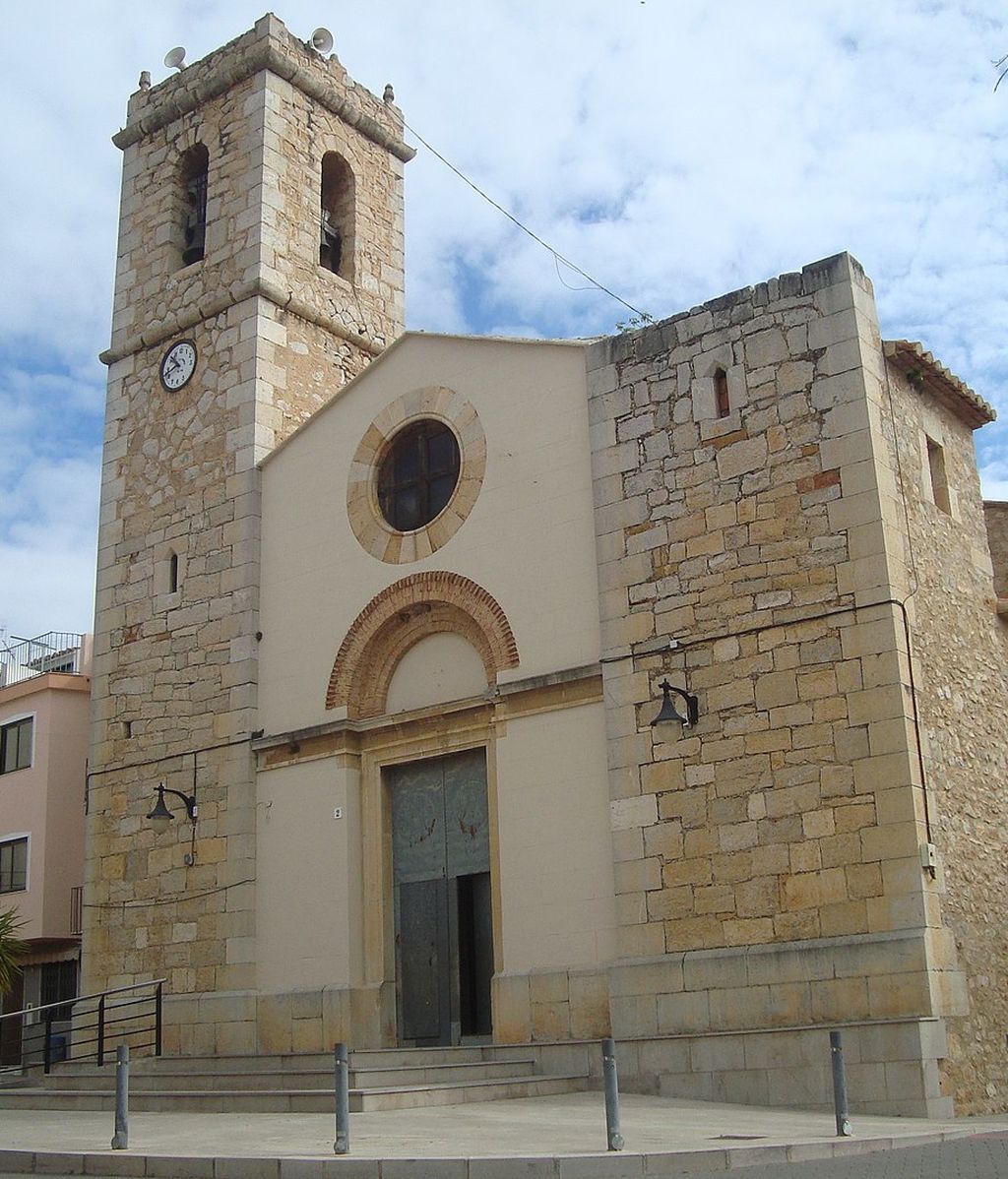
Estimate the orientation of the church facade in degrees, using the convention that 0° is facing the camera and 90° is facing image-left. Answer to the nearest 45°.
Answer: approximately 45°

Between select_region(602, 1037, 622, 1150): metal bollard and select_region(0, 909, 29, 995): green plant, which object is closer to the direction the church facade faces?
the metal bollard

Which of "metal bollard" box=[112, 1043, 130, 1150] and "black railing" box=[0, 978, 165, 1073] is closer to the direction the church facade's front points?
the metal bollard

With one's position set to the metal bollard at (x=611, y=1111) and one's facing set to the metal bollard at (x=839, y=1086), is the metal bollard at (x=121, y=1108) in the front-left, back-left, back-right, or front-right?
back-left

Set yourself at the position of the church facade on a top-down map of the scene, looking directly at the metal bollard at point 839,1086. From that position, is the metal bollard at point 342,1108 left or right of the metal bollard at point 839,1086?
right

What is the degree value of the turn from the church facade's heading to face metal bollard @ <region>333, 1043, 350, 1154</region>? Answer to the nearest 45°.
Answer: approximately 45° to its left

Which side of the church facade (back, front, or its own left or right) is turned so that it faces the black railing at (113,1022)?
right

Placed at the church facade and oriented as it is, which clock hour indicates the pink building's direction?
The pink building is roughly at 3 o'clock from the church facade.

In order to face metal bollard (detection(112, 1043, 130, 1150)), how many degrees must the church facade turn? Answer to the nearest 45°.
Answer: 0° — it already faces it
